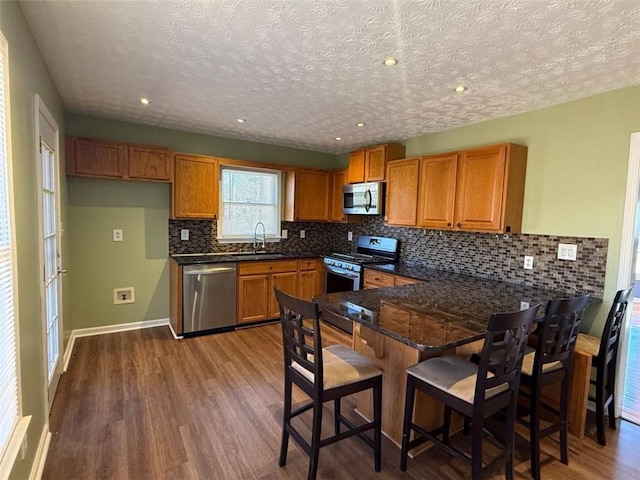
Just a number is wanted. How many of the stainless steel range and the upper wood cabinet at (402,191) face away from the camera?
0

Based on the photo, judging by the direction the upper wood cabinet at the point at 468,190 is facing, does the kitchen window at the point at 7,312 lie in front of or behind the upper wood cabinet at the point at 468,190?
in front

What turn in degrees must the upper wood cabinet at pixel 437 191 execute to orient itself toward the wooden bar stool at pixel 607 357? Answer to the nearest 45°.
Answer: approximately 90° to its left

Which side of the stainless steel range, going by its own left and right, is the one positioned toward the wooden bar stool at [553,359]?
left

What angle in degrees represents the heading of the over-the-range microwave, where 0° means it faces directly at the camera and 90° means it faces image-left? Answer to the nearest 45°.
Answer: approximately 45°

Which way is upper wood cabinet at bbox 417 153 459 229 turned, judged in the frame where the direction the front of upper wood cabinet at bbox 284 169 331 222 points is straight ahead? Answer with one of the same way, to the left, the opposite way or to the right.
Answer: to the right

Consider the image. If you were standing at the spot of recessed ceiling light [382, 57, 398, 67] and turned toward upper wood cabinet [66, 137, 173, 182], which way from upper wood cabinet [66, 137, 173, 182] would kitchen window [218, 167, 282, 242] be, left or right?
right

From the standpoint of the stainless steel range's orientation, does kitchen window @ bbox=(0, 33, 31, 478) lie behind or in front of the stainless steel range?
in front

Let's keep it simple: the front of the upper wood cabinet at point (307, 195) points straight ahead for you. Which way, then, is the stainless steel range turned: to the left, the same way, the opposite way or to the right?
to the right

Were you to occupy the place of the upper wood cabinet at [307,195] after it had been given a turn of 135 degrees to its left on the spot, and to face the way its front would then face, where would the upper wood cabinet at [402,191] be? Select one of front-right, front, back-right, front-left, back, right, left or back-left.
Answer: back-right

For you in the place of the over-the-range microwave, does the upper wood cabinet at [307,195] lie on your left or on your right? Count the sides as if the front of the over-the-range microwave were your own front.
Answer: on your right

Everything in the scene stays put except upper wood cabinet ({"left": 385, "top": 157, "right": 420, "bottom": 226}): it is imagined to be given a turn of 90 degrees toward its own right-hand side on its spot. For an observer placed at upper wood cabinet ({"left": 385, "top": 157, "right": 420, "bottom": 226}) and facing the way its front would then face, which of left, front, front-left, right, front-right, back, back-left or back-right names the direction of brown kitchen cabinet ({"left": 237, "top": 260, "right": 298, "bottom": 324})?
front-left

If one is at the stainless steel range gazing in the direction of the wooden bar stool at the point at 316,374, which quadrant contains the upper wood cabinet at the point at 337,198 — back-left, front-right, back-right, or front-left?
back-right

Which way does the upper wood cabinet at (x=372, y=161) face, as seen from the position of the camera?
facing the viewer and to the left of the viewer
